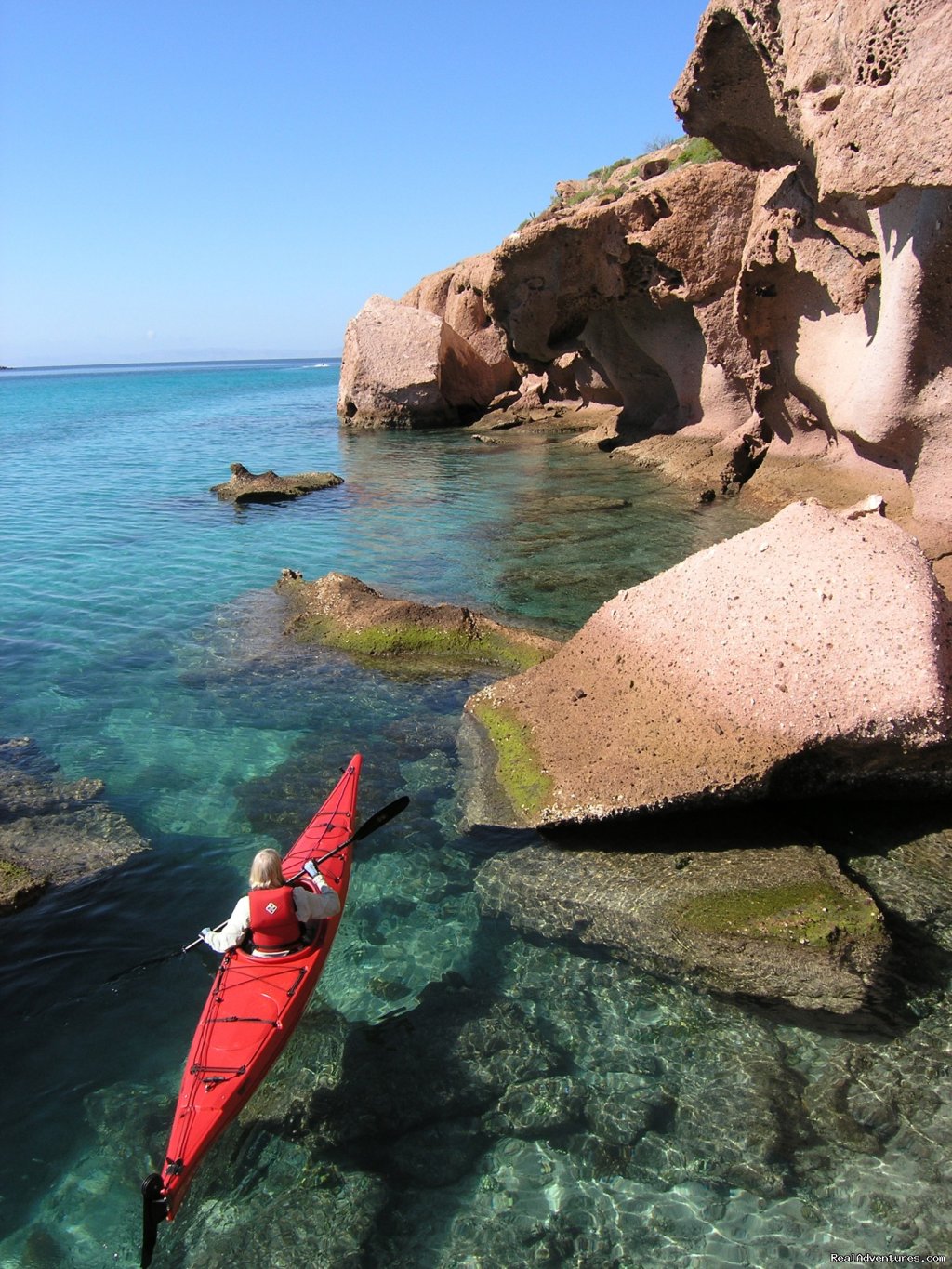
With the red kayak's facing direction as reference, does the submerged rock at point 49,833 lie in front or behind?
in front

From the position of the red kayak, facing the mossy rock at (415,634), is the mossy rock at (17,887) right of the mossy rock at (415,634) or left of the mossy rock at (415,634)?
left

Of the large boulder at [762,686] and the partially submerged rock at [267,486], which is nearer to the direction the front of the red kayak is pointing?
the partially submerged rock

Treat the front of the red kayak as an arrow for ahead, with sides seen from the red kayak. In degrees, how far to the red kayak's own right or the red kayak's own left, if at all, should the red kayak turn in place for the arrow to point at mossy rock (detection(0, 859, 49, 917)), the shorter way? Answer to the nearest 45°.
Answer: approximately 45° to the red kayak's own left

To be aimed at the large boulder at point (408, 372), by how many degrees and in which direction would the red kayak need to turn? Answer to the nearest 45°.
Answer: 0° — it already faces it

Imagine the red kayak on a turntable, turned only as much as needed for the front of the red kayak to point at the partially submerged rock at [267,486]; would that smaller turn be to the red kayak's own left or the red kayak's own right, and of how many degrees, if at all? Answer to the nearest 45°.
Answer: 0° — it already faces it

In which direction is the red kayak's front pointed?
away from the camera

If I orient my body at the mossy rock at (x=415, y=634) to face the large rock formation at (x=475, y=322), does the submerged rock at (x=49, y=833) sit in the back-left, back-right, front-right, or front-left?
back-left

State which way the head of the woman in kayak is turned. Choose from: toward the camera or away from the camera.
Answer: away from the camera

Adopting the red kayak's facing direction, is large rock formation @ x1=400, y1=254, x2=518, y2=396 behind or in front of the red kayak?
in front

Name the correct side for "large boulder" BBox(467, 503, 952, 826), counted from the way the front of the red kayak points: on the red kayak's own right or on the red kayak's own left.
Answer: on the red kayak's own right

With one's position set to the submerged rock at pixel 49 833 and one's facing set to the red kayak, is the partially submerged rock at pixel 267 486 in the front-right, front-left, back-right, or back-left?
back-left

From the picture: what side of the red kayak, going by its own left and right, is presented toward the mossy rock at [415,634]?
front
